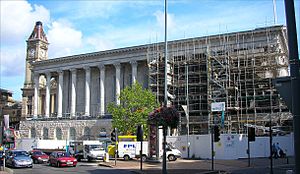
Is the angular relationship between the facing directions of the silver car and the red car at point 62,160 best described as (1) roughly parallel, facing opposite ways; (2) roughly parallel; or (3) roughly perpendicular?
roughly parallel
